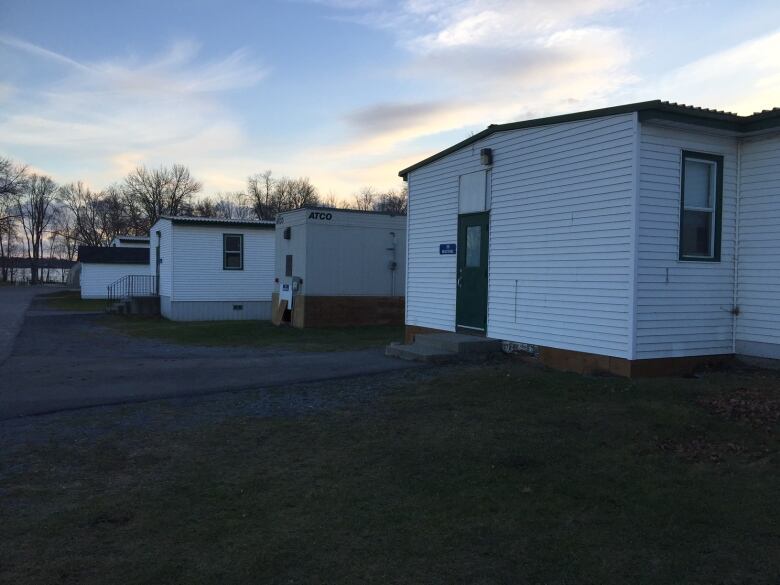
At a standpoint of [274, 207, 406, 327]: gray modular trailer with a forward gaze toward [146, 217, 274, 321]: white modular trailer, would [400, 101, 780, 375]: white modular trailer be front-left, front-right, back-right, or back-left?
back-left

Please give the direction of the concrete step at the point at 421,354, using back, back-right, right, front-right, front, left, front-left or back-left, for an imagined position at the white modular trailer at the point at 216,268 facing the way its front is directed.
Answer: left

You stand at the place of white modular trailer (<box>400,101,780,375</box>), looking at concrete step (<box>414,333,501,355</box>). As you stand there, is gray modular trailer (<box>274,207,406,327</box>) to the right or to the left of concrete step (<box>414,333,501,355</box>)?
right

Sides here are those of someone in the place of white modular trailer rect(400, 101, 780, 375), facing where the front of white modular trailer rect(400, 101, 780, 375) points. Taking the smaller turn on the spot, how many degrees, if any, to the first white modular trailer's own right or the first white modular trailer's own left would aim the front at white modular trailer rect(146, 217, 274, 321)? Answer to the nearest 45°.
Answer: approximately 90° to the first white modular trailer's own right

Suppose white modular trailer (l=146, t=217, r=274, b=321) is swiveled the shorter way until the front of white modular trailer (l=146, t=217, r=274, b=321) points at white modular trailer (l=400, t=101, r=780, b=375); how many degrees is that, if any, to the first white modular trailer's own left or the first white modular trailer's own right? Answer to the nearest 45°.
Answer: approximately 90° to the first white modular trailer's own left

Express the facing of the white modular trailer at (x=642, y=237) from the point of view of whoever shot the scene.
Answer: facing the viewer and to the left of the viewer

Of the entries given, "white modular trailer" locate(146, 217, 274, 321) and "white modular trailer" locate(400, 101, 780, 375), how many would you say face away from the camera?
0

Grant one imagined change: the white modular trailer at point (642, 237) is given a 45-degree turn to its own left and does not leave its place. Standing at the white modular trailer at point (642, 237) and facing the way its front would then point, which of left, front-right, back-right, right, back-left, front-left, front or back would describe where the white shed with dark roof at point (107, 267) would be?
back-right

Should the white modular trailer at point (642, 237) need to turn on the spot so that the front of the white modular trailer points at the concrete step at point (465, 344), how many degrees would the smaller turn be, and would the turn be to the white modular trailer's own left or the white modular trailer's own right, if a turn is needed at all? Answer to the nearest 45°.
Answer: approximately 45° to the white modular trailer's own right

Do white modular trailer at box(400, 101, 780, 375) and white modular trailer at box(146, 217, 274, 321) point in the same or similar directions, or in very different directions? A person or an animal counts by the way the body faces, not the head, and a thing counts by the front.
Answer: same or similar directions
